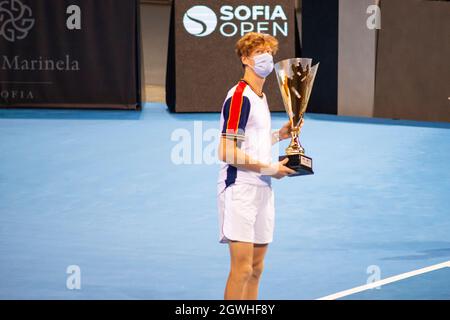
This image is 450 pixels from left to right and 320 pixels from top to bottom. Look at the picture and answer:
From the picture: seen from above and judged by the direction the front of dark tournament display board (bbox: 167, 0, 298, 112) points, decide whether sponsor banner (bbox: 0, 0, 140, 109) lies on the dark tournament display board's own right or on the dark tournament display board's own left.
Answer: on the dark tournament display board's own right

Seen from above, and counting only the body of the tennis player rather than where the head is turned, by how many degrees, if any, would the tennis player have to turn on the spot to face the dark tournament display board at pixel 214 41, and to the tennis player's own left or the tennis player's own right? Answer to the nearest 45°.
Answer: approximately 135° to the tennis player's own left

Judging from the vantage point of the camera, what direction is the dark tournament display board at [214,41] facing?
facing the viewer

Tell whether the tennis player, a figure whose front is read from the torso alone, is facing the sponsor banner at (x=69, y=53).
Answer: no

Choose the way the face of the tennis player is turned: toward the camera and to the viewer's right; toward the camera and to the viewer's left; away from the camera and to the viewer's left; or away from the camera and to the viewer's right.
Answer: toward the camera and to the viewer's right

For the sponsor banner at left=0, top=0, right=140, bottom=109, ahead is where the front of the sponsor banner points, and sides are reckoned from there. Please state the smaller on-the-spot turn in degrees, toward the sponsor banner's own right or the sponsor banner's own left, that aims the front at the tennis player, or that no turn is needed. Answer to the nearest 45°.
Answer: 0° — it already faces them

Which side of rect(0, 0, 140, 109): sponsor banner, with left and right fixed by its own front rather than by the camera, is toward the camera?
front

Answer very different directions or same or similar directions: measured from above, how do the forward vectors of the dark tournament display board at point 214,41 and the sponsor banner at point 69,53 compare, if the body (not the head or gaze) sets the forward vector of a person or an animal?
same or similar directions

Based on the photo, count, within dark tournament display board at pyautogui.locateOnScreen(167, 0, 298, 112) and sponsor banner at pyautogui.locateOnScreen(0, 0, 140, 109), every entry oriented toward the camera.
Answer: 2

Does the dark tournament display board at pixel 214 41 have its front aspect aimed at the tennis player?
yes

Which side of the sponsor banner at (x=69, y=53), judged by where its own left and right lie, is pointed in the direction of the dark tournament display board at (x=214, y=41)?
left

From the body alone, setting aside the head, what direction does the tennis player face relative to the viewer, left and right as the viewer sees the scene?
facing the viewer and to the right of the viewer
